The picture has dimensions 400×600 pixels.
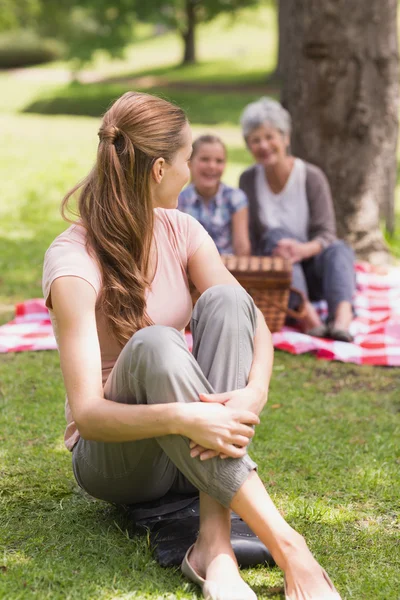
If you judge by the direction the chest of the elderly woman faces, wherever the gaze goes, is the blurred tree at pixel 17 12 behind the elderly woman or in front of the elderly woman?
behind

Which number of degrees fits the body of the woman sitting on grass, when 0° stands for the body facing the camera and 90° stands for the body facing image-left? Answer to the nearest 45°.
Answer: approximately 315°

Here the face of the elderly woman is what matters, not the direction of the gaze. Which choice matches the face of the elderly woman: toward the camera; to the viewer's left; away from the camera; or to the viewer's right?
toward the camera

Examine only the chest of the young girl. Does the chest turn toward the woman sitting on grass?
yes

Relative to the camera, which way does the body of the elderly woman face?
toward the camera

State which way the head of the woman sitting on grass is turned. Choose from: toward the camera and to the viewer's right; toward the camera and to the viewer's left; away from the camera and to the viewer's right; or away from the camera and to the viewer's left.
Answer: away from the camera and to the viewer's right

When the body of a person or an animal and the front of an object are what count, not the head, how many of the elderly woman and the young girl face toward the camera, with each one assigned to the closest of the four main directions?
2

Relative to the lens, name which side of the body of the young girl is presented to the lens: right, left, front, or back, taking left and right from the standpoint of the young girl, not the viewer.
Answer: front

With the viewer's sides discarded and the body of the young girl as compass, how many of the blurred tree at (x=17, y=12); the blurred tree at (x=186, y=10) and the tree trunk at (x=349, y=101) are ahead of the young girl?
0

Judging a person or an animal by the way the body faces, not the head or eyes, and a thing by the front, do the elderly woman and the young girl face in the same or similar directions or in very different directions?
same or similar directions

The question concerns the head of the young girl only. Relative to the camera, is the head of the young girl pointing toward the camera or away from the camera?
toward the camera

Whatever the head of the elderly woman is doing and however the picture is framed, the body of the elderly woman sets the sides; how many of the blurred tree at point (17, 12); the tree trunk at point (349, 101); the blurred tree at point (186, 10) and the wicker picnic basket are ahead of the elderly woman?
1

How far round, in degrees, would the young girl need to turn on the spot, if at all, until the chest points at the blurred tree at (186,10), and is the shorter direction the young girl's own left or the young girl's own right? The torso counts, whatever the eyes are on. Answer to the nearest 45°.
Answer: approximately 180°

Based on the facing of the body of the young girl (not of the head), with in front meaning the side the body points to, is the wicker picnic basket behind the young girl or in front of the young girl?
in front
